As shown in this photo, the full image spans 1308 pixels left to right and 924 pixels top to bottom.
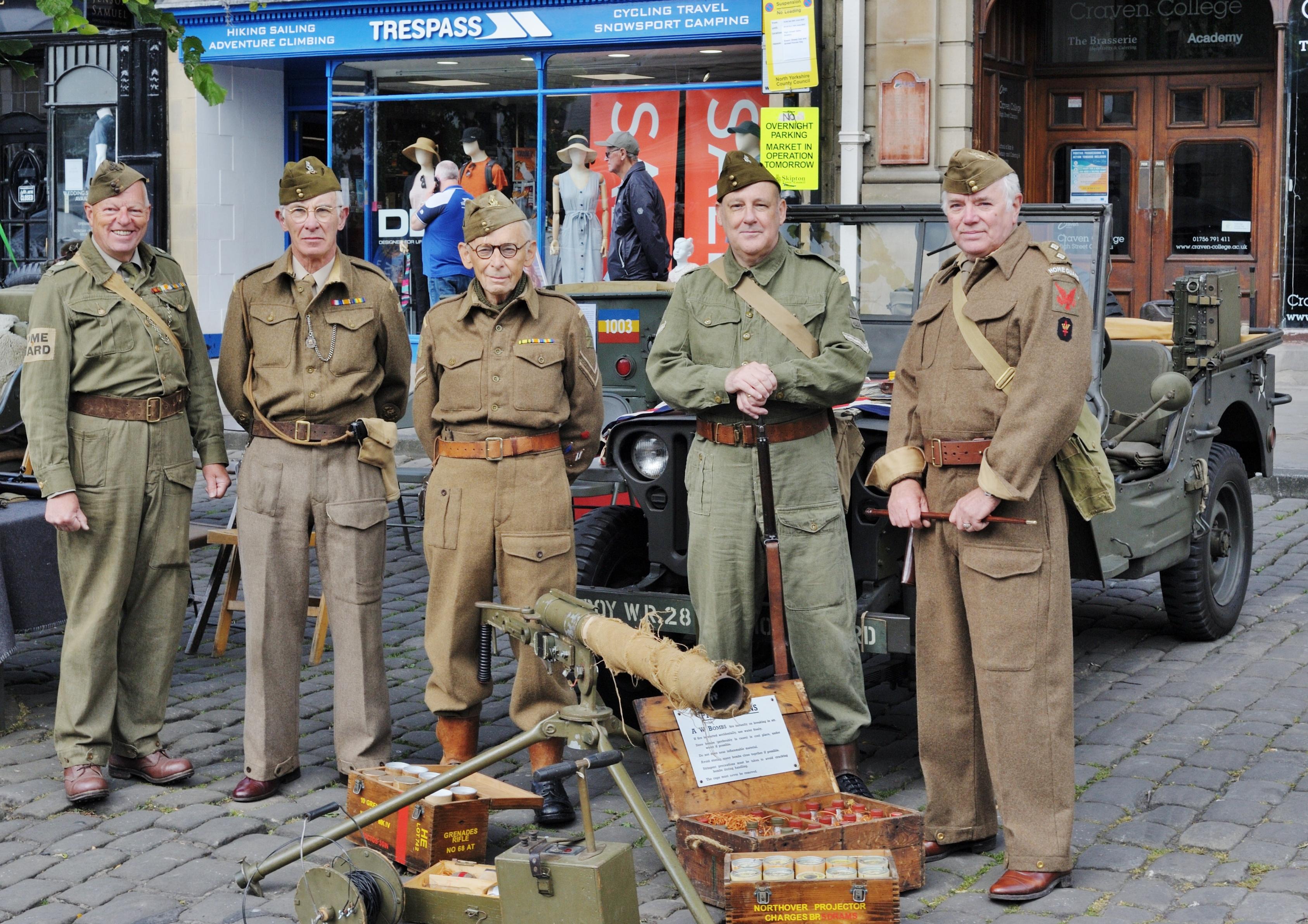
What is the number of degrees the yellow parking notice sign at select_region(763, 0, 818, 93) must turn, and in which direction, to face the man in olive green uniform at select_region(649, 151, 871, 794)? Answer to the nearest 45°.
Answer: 0° — it already faces them

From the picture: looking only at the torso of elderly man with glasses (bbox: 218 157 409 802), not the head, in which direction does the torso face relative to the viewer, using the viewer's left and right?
facing the viewer

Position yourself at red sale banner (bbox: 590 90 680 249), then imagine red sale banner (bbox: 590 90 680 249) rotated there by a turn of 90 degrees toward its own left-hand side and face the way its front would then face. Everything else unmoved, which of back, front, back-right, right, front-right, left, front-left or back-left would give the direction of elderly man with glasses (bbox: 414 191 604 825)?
right

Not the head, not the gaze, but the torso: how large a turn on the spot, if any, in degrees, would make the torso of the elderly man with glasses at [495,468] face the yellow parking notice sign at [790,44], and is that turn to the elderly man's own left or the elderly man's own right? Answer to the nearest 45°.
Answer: approximately 180°

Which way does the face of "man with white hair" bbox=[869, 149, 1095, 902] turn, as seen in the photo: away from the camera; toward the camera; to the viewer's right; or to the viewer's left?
toward the camera

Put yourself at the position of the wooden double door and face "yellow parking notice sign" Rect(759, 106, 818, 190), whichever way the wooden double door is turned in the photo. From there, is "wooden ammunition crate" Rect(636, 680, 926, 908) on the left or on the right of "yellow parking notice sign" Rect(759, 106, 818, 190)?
left

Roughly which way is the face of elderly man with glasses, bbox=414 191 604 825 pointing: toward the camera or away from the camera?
toward the camera

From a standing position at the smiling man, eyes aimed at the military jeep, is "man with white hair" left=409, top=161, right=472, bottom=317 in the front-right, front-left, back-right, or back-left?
front-left

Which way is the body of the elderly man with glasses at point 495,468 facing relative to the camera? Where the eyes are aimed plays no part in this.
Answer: toward the camera

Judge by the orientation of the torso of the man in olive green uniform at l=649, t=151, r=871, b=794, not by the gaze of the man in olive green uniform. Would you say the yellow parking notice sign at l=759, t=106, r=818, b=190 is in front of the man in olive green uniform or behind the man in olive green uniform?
behind

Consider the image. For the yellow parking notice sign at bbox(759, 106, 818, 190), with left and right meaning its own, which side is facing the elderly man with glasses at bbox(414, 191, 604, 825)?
front

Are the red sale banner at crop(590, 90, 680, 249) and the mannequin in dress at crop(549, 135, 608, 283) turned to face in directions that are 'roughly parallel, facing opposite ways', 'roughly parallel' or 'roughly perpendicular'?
roughly parallel

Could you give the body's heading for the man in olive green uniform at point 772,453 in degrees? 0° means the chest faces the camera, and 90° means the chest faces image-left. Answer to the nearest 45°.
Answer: approximately 0°
